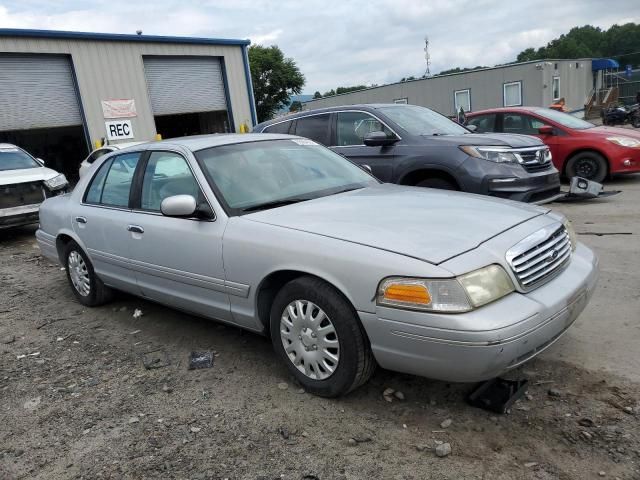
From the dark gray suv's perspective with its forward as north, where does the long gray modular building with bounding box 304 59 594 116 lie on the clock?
The long gray modular building is roughly at 8 o'clock from the dark gray suv.

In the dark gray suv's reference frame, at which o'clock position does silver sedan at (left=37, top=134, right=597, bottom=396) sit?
The silver sedan is roughly at 2 o'clock from the dark gray suv.

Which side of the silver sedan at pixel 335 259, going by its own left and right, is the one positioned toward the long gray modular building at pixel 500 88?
left

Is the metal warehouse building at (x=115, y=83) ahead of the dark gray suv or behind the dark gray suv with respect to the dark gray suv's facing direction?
behind

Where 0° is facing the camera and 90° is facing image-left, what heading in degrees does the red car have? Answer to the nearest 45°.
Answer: approximately 315°

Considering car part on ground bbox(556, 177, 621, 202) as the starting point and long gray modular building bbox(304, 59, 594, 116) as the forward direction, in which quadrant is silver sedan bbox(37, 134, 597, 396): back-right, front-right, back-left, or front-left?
back-left

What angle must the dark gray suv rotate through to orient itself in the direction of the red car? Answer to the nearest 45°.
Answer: approximately 90° to its left

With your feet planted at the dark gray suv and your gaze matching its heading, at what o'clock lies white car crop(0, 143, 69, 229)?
The white car is roughly at 5 o'clock from the dark gray suv.

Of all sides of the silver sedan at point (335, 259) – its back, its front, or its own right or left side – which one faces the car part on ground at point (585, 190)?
left

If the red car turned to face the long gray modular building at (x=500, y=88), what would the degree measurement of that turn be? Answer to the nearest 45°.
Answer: approximately 135° to its left
